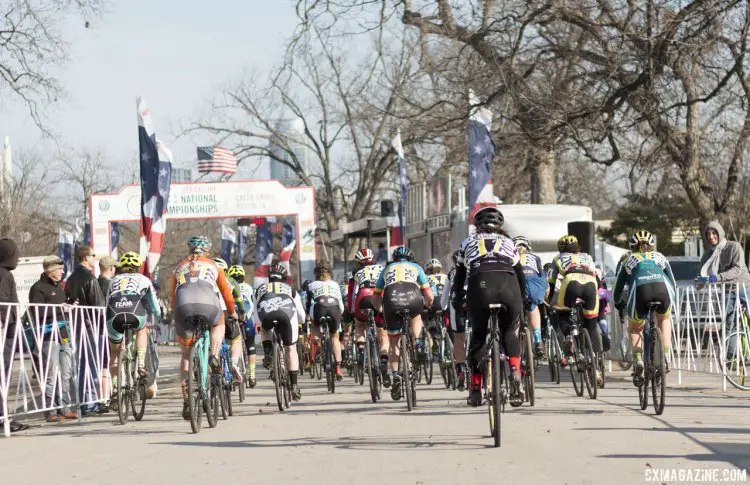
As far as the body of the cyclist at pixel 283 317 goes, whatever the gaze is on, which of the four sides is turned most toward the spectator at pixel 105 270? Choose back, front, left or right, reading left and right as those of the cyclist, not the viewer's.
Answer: left

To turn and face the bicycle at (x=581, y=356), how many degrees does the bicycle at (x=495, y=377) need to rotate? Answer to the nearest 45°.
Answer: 0° — it already faces it

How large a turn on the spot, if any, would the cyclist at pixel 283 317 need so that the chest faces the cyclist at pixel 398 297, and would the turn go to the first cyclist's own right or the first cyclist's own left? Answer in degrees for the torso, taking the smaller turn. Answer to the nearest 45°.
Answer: approximately 135° to the first cyclist's own right

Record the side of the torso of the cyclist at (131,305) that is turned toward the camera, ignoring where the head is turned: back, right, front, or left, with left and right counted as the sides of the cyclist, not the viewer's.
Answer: back

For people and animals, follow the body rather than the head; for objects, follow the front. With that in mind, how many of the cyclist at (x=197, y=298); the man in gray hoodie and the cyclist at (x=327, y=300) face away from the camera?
2

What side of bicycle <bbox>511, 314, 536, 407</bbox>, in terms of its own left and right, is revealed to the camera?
back

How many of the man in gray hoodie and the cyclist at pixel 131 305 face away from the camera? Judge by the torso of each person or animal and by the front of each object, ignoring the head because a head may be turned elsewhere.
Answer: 1

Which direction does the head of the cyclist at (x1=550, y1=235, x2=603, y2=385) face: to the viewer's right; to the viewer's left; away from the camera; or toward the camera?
away from the camera

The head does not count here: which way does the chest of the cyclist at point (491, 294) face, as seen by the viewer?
away from the camera

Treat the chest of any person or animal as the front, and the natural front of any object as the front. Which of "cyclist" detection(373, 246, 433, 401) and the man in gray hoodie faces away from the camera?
the cyclist

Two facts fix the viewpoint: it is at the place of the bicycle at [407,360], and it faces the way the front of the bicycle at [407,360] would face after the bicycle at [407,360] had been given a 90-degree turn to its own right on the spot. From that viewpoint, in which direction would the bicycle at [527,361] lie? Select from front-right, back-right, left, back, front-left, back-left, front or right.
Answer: front-right

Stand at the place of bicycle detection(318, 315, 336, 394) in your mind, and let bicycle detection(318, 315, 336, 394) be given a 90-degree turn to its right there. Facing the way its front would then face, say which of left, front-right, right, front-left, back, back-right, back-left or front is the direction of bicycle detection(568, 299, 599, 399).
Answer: front-right

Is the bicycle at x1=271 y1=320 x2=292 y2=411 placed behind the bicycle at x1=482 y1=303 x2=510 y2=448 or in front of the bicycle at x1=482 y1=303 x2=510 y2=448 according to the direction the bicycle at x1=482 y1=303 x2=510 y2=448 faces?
in front
